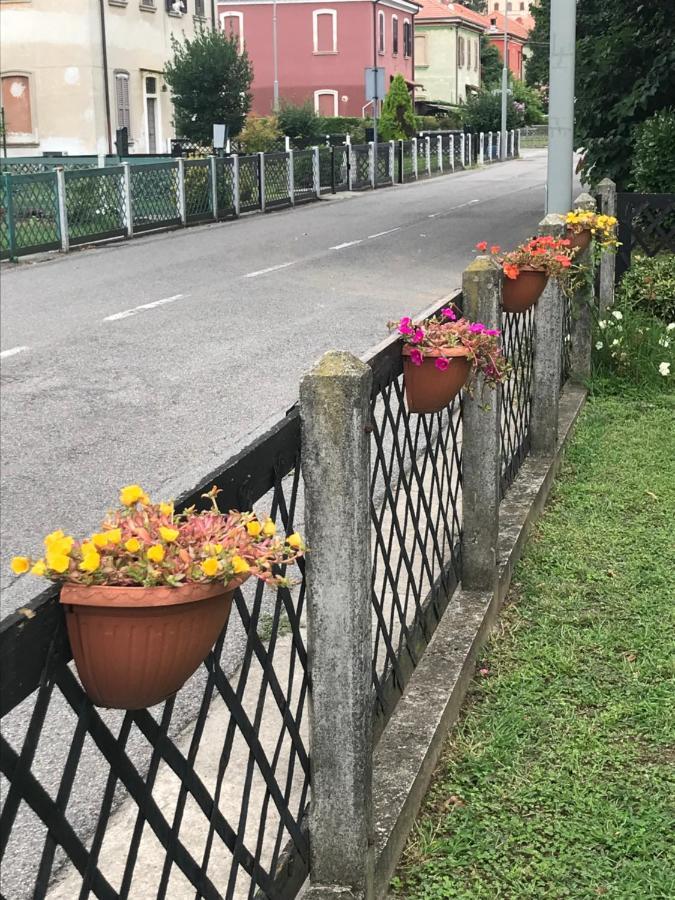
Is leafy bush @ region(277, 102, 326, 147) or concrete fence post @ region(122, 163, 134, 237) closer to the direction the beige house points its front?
the concrete fence post

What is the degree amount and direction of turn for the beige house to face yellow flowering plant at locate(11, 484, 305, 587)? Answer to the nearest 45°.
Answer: approximately 45° to its right

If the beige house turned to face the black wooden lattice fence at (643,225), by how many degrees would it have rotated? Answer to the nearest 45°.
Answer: approximately 45° to its right

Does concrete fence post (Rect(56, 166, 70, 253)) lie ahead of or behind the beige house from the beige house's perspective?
ahead

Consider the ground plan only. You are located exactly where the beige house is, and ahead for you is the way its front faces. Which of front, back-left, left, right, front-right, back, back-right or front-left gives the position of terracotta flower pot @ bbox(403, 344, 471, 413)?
front-right

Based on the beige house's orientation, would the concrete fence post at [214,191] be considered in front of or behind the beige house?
in front

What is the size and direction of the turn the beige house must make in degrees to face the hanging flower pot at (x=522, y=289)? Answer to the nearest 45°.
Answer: approximately 45° to its right

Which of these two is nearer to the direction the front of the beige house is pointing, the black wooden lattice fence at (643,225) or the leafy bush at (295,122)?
the black wooden lattice fence

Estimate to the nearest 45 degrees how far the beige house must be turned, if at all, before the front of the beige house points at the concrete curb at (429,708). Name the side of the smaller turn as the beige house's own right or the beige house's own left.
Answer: approximately 45° to the beige house's own right

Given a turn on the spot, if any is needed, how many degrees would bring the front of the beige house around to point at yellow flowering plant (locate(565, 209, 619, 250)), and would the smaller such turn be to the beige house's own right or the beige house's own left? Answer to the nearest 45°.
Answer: approximately 45° to the beige house's own right

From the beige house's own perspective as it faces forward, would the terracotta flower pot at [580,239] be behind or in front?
in front

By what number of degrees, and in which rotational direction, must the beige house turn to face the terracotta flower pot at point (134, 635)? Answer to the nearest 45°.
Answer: approximately 45° to its right

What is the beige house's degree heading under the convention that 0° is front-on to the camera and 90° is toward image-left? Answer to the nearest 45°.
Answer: approximately 315°

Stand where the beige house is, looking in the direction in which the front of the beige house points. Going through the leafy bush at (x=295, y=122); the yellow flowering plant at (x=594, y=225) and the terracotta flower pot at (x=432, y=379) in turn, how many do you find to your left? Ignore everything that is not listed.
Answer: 1

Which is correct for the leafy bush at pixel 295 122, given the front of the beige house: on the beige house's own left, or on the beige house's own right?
on the beige house's own left

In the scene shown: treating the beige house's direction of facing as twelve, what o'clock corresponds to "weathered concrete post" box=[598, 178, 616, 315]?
The weathered concrete post is roughly at 1 o'clock from the beige house.

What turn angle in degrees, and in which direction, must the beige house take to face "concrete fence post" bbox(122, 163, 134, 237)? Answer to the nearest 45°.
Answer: approximately 45° to its right
